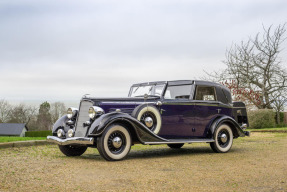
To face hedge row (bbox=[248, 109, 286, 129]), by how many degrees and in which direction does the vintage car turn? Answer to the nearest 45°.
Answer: approximately 180°

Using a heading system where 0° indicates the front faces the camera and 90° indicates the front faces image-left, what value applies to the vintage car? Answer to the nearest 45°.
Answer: approximately 45°
